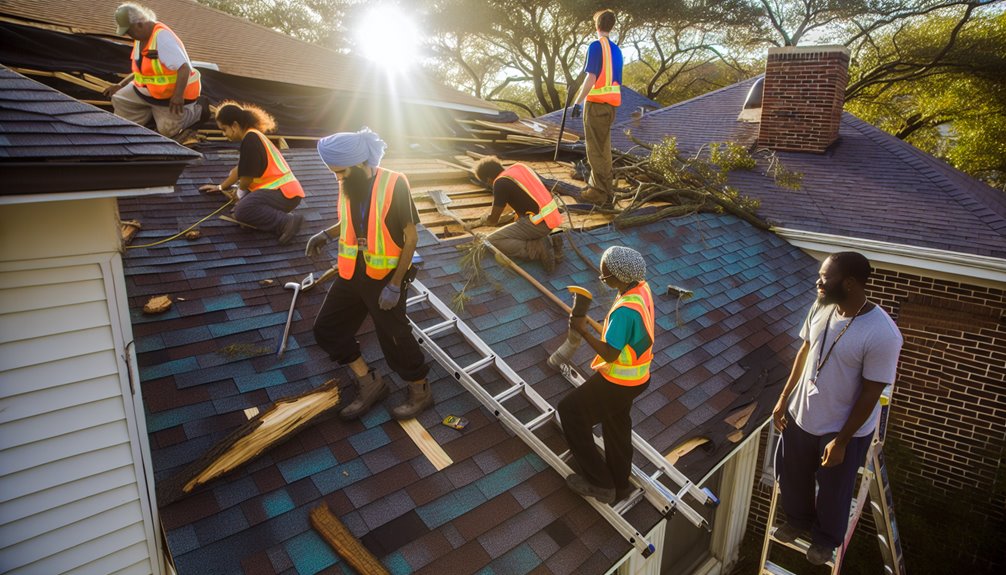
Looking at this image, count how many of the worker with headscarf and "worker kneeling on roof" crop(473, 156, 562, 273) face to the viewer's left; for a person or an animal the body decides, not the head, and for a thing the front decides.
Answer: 2

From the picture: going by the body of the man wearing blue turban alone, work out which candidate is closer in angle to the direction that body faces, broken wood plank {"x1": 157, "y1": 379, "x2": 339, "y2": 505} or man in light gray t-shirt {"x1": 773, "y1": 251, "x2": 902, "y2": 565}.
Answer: the broken wood plank

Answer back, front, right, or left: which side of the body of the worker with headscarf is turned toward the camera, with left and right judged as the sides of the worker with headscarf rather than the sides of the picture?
left

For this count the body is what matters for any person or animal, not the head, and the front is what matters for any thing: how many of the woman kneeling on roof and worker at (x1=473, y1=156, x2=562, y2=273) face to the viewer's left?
2

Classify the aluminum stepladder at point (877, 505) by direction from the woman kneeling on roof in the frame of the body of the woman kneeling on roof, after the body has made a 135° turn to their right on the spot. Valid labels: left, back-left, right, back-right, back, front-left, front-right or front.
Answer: right

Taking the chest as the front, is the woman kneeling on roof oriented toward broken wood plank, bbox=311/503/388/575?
no

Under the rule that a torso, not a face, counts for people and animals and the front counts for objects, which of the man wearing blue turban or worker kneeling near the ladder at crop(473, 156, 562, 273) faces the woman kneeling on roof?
the worker kneeling near the ladder

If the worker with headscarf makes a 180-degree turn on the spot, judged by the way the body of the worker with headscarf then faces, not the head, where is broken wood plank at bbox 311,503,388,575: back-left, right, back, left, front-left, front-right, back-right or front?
back-right

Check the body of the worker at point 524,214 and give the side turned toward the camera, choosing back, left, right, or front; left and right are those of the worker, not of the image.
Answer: left

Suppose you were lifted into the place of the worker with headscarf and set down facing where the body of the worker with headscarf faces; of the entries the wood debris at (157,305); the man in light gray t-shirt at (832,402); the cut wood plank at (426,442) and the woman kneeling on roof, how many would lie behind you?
1

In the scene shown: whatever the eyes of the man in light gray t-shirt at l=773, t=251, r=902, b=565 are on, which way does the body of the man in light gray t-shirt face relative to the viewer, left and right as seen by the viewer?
facing the viewer and to the left of the viewer

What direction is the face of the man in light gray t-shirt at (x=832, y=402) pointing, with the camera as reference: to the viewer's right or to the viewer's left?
to the viewer's left

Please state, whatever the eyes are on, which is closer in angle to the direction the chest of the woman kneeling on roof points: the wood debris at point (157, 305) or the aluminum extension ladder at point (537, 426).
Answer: the wood debris

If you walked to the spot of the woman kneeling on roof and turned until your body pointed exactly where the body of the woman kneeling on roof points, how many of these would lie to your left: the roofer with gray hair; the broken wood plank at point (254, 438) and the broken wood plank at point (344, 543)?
2

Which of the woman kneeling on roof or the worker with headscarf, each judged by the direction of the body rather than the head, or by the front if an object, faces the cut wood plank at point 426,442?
the worker with headscarf

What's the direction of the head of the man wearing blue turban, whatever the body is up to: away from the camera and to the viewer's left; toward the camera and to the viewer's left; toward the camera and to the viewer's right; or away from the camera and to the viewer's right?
toward the camera and to the viewer's left

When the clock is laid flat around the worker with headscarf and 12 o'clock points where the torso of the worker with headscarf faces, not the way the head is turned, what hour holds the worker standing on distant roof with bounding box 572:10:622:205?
The worker standing on distant roof is roughly at 3 o'clock from the worker with headscarf.

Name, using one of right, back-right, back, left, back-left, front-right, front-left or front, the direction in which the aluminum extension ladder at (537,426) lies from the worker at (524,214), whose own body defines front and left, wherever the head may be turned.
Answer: left

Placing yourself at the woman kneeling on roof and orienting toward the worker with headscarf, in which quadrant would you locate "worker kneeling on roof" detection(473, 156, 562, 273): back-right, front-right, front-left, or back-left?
front-left

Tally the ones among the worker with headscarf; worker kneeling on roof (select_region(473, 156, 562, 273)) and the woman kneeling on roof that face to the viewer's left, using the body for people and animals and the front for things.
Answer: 3

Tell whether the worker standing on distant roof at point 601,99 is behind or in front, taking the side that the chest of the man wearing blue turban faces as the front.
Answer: behind
